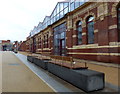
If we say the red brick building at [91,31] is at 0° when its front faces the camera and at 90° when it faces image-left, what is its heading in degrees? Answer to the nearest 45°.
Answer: approximately 45°
